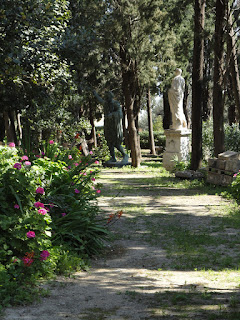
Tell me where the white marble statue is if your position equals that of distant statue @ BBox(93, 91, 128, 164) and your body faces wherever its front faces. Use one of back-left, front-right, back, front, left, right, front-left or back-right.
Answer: back-left

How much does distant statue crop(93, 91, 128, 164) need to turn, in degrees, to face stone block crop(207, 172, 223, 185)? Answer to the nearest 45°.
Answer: approximately 90° to its left

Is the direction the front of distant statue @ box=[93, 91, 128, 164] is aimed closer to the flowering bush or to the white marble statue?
the flowering bush

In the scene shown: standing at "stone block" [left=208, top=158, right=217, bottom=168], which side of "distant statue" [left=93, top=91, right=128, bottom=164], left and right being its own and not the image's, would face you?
left

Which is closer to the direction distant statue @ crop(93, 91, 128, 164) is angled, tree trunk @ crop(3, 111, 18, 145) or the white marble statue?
the tree trunk

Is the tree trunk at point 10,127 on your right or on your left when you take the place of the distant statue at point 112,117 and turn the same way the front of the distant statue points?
on your right

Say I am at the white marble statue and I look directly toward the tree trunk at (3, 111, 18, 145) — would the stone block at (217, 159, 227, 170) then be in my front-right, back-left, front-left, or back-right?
back-left

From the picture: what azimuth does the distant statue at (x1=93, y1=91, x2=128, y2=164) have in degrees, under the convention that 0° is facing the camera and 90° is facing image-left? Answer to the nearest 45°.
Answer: approximately 45°

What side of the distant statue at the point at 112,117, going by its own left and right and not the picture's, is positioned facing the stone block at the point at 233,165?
left

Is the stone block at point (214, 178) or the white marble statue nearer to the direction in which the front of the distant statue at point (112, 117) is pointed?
the stone block

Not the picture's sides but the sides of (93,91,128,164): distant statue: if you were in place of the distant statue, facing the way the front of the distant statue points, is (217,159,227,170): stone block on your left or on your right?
on your left
